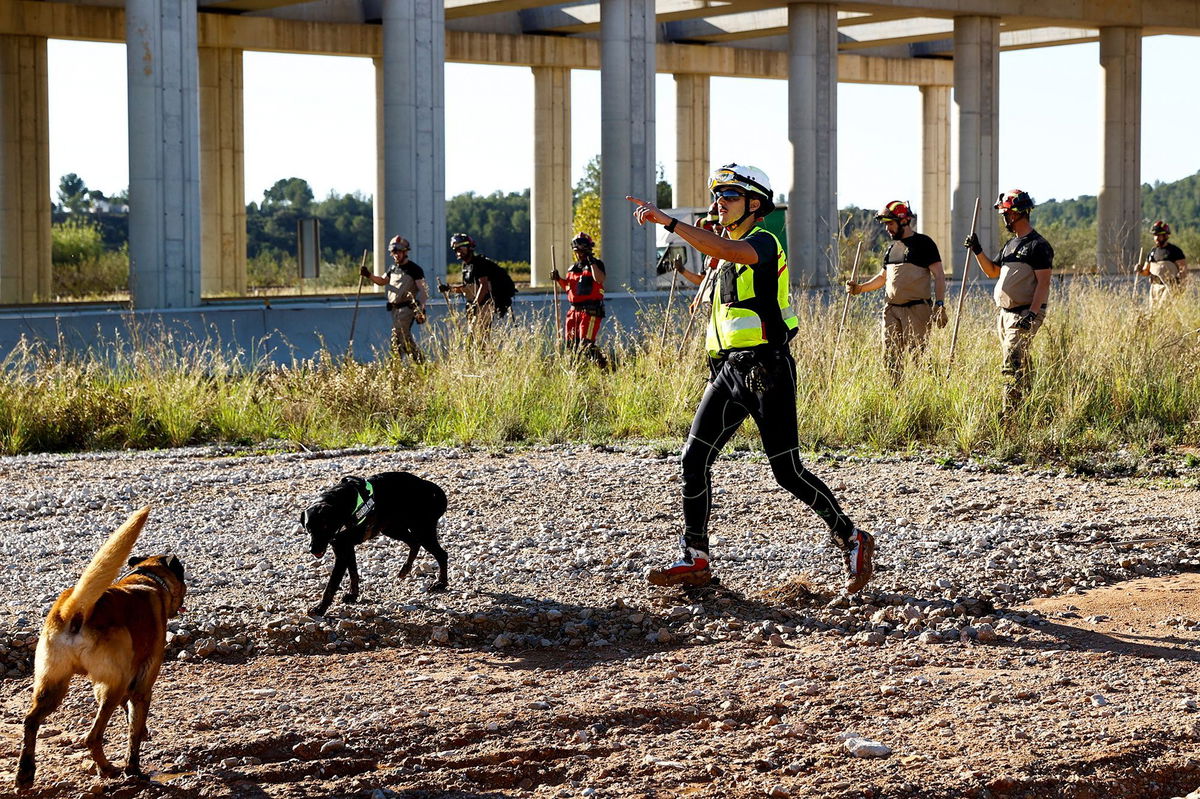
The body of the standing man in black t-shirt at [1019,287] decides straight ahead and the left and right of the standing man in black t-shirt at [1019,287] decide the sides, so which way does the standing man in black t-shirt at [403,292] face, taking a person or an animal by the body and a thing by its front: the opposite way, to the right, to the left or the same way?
the same way

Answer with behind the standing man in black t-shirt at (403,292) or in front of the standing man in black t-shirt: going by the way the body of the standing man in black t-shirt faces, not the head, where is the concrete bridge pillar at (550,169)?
behind

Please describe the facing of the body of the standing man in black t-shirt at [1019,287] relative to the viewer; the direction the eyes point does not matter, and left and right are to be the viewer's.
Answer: facing the viewer and to the left of the viewer

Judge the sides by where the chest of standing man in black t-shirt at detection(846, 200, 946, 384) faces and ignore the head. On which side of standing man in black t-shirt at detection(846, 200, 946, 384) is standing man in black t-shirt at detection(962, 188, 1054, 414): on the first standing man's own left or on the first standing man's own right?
on the first standing man's own left

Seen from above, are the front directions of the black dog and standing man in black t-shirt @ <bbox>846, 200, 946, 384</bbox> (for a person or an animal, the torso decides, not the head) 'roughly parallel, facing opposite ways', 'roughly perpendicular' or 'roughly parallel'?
roughly parallel

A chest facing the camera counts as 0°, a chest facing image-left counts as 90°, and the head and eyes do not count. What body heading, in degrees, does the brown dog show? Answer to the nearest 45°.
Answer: approximately 225°

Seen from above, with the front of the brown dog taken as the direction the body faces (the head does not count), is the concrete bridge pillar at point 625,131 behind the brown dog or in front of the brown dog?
in front

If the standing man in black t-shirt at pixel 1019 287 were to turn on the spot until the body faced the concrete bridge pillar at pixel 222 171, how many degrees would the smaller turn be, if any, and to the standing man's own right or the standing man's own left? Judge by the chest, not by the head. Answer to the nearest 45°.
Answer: approximately 90° to the standing man's own right

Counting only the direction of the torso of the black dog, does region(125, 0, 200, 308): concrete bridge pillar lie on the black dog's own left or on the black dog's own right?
on the black dog's own right

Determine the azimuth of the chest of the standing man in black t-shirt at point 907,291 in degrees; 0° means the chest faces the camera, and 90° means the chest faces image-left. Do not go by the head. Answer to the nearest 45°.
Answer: approximately 45°

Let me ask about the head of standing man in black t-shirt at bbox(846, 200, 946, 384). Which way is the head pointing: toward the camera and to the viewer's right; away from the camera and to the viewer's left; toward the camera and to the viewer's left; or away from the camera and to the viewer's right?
toward the camera and to the viewer's left

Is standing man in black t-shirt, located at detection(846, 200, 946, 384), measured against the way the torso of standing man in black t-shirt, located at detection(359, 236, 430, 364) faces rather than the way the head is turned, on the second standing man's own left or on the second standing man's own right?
on the second standing man's own left

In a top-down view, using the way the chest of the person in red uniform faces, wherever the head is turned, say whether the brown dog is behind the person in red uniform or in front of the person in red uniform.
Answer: in front

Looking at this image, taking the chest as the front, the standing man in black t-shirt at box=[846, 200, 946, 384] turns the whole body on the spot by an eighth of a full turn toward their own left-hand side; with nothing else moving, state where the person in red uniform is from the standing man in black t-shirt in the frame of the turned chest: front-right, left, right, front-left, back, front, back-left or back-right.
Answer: back-right

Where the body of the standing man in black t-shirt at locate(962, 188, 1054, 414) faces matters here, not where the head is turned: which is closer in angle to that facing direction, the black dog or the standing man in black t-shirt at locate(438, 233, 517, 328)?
the black dog

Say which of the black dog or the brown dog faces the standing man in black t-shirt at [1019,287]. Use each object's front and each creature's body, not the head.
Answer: the brown dog
